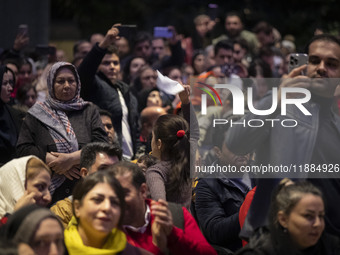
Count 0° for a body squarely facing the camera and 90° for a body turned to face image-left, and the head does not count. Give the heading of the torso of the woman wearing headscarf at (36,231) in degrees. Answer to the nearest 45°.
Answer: approximately 315°

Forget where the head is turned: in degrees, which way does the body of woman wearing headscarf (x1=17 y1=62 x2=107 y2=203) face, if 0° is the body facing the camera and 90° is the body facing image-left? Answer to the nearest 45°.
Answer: approximately 0°

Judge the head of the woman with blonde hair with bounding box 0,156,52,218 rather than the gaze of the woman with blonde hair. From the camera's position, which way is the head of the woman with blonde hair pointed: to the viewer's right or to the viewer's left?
to the viewer's right

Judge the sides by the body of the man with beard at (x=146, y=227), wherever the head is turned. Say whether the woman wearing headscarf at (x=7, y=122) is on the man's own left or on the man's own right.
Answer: on the man's own right

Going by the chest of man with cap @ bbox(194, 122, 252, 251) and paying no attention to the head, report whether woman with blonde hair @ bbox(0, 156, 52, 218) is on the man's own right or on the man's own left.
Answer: on the man's own right

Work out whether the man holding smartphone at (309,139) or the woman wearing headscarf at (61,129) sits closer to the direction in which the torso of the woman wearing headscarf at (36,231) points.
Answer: the man holding smartphone

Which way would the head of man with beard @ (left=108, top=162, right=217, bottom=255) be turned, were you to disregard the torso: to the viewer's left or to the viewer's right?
to the viewer's left

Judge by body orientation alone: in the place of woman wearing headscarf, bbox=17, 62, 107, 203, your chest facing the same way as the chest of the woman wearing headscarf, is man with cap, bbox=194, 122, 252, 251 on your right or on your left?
on your left
